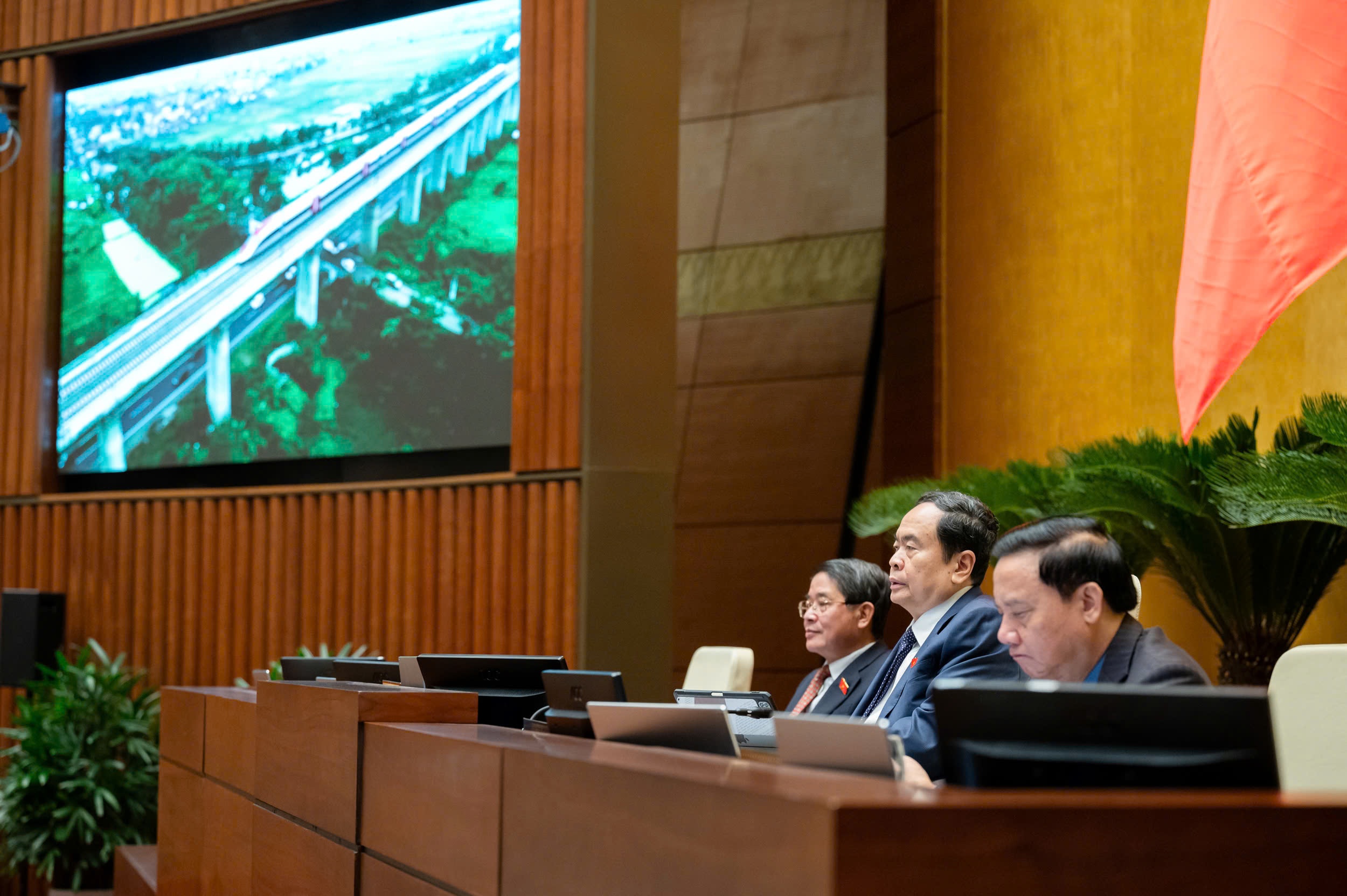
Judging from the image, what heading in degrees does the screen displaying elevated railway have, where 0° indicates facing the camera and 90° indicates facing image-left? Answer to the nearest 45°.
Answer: approximately 45°

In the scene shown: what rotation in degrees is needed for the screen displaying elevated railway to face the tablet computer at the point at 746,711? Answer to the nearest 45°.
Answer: approximately 45° to its left

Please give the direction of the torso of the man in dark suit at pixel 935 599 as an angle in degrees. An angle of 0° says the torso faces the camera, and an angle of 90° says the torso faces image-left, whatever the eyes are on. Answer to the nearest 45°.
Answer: approximately 45°

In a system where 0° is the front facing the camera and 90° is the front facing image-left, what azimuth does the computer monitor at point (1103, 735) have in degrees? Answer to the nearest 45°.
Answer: approximately 180°

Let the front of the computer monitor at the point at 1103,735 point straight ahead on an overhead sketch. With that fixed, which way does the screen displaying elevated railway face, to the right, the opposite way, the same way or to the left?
the opposite way

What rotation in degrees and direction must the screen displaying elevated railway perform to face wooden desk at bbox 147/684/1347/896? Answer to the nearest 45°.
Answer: approximately 45° to its left

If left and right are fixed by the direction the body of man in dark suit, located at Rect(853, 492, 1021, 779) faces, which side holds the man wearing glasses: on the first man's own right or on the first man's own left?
on the first man's own right

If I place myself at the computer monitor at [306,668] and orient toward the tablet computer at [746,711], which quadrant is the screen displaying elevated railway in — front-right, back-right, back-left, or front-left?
back-left

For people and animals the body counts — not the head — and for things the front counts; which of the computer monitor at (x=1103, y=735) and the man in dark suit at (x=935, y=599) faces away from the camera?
the computer monitor
